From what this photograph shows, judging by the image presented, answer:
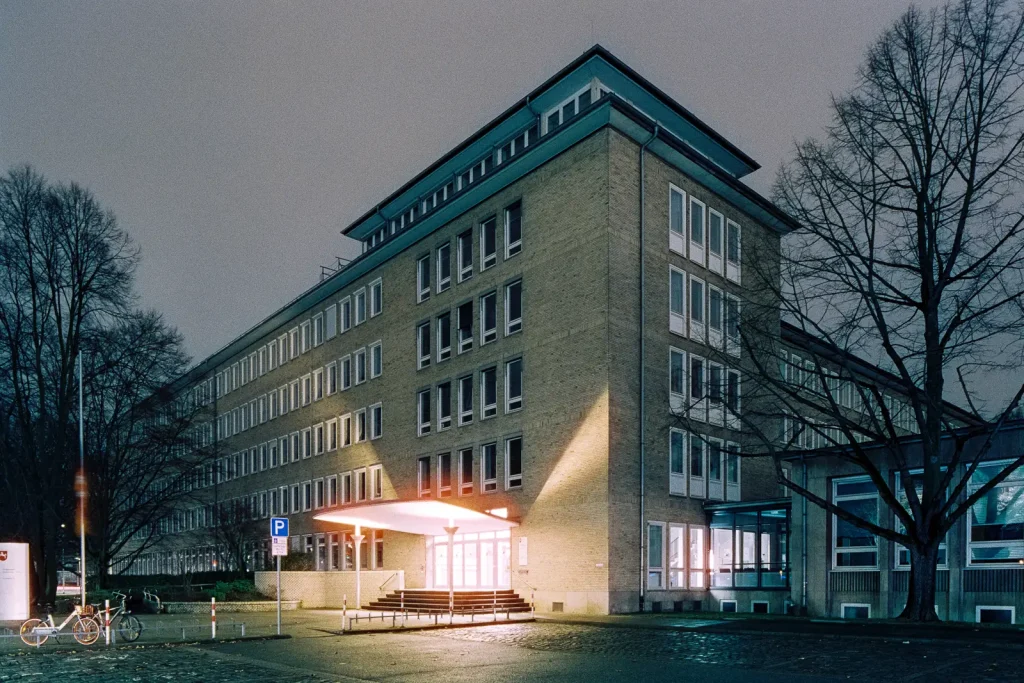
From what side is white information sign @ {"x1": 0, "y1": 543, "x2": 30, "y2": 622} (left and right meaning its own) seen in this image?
front

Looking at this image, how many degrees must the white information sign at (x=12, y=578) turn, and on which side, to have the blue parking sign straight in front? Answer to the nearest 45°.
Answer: approximately 45° to its left

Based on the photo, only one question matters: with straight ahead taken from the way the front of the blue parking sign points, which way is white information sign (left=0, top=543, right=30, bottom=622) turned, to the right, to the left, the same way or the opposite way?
the same way

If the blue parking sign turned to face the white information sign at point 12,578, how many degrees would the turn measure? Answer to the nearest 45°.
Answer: approximately 135° to its right

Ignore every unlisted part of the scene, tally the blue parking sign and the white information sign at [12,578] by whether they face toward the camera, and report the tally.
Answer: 2

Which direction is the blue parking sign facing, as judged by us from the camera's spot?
facing the viewer
